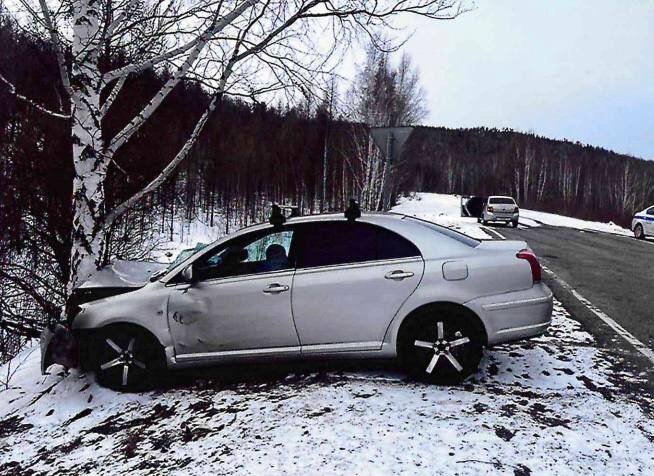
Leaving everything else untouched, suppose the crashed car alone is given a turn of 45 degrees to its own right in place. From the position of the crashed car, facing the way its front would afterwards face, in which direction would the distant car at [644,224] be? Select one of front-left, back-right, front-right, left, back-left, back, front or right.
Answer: right

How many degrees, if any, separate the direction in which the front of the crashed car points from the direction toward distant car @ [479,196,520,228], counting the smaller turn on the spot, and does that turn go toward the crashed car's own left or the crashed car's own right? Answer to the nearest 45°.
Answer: approximately 135° to the crashed car's own right

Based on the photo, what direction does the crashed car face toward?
to the viewer's left

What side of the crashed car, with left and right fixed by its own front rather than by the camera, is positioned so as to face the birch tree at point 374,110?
right
